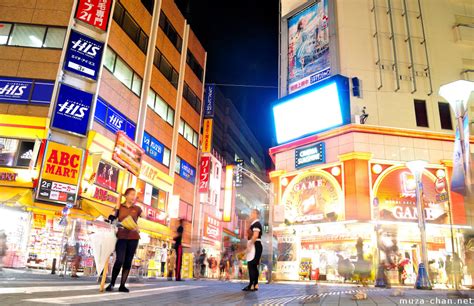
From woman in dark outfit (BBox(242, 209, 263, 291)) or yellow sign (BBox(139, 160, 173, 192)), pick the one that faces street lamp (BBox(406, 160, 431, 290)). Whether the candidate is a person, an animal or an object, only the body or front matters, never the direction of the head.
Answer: the yellow sign

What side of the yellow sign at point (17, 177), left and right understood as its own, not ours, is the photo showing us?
front

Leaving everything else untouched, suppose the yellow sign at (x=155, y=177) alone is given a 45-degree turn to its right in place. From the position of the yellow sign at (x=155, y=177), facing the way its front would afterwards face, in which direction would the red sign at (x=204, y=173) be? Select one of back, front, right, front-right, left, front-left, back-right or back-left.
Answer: back-left

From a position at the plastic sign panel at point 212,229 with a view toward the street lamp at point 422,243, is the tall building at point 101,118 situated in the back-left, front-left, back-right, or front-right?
front-right

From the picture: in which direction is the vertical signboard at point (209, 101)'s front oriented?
toward the camera

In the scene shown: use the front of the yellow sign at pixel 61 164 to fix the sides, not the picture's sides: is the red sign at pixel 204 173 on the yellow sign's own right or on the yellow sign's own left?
on the yellow sign's own left

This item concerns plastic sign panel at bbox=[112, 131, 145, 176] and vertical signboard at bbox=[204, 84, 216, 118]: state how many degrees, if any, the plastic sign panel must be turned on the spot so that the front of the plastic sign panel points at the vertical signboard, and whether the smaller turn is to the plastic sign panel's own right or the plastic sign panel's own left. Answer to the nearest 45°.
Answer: approximately 90° to the plastic sign panel's own left

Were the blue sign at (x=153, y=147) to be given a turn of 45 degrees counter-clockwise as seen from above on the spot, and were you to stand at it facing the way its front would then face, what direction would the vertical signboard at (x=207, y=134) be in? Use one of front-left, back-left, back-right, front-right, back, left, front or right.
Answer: front-left

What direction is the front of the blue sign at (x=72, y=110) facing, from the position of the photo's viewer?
facing the viewer

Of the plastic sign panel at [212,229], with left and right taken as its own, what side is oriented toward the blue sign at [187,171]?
right

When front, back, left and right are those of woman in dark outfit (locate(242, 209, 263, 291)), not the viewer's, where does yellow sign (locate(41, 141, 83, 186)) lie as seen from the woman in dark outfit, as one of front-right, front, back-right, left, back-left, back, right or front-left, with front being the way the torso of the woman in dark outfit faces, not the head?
front-right

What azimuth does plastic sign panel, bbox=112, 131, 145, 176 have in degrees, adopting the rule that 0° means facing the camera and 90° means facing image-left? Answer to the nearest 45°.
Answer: approximately 315°

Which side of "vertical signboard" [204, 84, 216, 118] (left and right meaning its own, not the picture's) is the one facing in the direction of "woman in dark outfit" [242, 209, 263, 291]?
front

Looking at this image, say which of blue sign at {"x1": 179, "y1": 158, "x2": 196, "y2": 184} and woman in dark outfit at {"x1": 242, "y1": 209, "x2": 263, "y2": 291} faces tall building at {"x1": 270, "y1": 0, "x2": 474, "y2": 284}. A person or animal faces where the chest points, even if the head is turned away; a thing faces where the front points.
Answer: the blue sign
